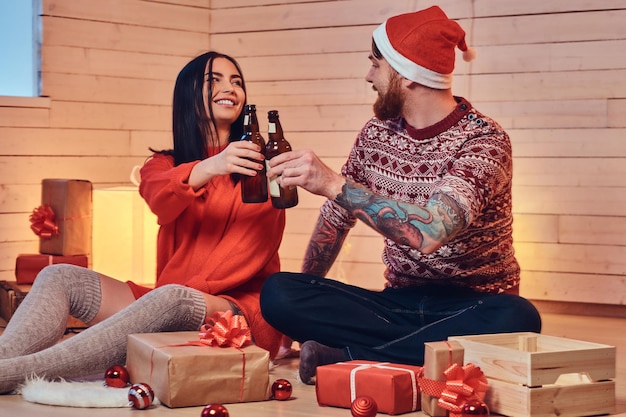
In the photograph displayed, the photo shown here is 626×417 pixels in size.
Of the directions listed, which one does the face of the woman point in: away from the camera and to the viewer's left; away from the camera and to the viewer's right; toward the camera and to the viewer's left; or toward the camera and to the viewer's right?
toward the camera and to the viewer's right

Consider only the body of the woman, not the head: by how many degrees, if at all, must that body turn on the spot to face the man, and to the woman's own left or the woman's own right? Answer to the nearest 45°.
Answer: approximately 45° to the woman's own left

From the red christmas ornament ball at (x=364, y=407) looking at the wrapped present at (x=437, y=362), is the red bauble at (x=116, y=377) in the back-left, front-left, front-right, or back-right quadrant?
back-left

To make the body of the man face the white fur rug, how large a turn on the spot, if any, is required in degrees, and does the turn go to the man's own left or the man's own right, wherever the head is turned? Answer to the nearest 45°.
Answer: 0° — they already face it

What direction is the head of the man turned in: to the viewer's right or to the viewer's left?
to the viewer's left
